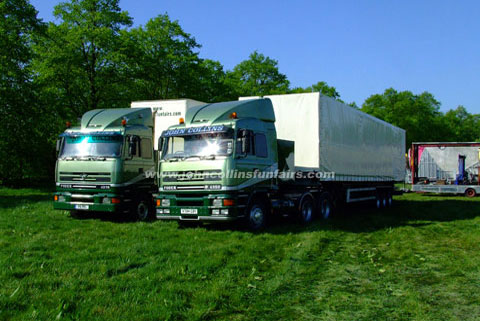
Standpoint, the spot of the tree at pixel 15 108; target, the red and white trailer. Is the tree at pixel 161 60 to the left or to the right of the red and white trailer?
left

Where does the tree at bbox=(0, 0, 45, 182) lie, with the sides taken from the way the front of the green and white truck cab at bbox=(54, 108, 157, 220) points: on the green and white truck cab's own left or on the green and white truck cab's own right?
on the green and white truck cab's own right

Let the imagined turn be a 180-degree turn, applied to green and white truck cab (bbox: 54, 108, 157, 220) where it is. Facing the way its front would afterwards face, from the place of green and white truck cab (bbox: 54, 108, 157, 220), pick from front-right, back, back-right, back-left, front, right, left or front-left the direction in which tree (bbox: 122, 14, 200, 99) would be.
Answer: front-left

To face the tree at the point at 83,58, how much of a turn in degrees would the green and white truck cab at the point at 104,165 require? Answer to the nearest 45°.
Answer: approximately 135° to its right

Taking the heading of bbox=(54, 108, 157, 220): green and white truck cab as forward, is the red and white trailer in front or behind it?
behind

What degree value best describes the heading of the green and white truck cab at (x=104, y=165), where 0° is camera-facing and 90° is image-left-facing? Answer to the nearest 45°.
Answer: approximately 45°
